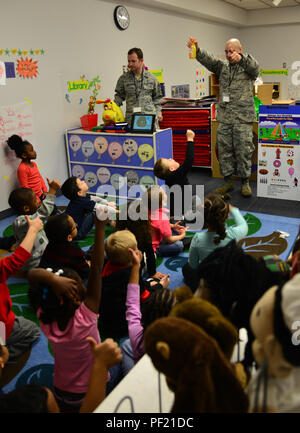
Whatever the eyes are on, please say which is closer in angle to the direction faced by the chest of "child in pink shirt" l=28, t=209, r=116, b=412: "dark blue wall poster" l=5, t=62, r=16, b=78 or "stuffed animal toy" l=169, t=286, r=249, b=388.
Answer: the dark blue wall poster

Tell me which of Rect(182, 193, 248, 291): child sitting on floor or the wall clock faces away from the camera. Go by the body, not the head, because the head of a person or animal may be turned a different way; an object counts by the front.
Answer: the child sitting on floor

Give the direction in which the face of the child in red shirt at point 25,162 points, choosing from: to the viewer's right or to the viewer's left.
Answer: to the viewer's right

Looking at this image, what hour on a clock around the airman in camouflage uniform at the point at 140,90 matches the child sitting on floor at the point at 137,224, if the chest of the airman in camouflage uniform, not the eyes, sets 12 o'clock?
The child sitting on floor is roughly at 12 o'clock from the airman in camouflage uniform.

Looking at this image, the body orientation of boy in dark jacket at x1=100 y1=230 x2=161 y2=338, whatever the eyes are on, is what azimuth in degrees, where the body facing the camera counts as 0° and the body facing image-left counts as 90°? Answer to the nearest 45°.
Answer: approximately 225°

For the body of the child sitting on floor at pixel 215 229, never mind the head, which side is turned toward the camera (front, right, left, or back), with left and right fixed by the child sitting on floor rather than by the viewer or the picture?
back

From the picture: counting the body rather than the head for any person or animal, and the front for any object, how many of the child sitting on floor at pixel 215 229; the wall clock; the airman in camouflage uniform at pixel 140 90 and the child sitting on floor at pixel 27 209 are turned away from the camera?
1

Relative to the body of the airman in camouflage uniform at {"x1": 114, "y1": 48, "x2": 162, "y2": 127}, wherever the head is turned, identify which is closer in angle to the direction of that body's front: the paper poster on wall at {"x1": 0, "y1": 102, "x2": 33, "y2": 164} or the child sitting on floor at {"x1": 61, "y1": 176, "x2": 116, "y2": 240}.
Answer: the child sitting on floor

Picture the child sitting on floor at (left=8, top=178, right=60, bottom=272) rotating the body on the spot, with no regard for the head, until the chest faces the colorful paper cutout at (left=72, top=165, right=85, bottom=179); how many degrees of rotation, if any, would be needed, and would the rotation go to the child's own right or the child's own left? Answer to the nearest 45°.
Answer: approximately 90° to the child's own left

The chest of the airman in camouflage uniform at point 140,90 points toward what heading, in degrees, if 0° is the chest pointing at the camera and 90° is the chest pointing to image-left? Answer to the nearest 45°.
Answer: approximately 0°

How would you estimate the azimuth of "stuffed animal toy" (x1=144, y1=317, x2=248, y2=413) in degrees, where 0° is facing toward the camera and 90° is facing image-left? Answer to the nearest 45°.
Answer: approximately 135°

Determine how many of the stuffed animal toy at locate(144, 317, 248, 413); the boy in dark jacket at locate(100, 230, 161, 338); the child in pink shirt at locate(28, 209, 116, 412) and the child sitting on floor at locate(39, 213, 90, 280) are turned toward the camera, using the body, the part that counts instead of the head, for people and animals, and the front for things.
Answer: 0

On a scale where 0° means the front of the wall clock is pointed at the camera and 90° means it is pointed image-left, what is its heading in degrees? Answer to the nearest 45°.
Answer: approximately 315°

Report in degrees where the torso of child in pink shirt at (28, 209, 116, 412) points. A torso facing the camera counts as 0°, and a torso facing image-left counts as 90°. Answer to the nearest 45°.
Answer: approximately 225°

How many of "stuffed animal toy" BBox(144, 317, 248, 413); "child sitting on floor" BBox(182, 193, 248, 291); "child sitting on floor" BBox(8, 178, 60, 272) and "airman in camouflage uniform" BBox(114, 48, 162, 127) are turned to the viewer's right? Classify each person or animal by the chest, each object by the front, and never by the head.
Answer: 1
